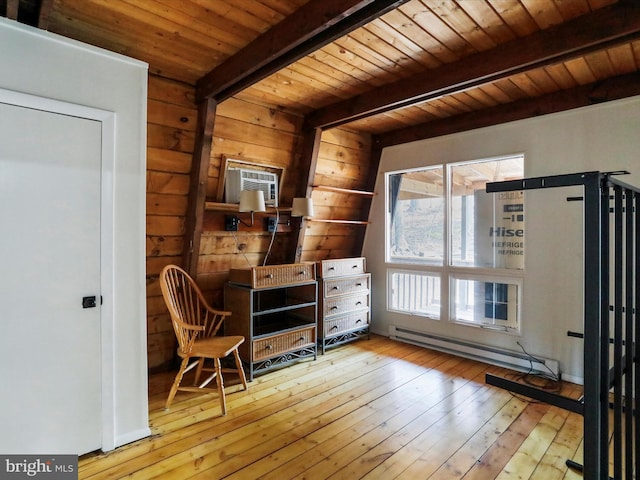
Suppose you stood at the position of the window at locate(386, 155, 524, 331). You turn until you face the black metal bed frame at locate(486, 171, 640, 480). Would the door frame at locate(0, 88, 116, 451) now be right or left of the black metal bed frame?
right

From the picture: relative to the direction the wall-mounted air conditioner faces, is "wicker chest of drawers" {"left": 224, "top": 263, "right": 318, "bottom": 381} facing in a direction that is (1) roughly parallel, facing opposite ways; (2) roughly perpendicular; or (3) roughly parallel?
roughly parallel

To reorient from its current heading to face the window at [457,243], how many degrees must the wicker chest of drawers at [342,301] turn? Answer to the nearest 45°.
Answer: approximately 45° to its left

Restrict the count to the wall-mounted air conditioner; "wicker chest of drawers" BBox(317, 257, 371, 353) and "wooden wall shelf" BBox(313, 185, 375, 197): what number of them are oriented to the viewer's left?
0

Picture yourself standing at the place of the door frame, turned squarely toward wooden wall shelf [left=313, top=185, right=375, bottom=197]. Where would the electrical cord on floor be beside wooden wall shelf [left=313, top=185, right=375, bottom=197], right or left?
right

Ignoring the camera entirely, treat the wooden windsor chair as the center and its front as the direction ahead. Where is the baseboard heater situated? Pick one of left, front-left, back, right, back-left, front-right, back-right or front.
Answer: front-left

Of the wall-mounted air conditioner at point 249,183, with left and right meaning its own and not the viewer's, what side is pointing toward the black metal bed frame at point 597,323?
front

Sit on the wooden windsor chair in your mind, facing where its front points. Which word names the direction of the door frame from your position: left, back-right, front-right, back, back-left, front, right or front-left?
right

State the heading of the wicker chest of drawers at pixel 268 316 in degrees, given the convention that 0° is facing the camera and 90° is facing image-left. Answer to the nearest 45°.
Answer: approximately 315°

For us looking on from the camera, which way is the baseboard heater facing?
facing the viewer and to the left of the viewer

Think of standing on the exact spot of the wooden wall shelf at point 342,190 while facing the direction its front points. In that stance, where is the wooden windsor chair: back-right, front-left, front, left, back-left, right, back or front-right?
right

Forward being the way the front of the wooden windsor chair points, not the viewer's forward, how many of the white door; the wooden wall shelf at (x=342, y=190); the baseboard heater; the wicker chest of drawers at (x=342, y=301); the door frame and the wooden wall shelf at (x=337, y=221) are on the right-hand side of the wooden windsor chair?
2

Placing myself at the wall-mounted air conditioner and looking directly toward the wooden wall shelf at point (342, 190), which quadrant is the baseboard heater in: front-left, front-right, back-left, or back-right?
front-right

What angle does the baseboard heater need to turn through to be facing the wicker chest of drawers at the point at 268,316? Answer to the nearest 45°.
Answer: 0° — it already faces it

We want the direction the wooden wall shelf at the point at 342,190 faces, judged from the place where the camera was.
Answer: facing the viewer and to the right of the viewer

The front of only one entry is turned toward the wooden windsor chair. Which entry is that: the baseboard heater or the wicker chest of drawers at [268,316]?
the baseboard heater

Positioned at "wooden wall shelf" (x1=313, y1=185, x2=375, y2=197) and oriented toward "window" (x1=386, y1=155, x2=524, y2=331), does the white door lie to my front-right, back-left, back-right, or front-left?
back-right

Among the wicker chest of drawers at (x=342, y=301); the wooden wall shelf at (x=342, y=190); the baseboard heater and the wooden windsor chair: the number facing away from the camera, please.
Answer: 0

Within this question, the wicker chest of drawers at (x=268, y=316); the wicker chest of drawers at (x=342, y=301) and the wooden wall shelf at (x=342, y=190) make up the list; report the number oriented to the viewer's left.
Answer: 0
